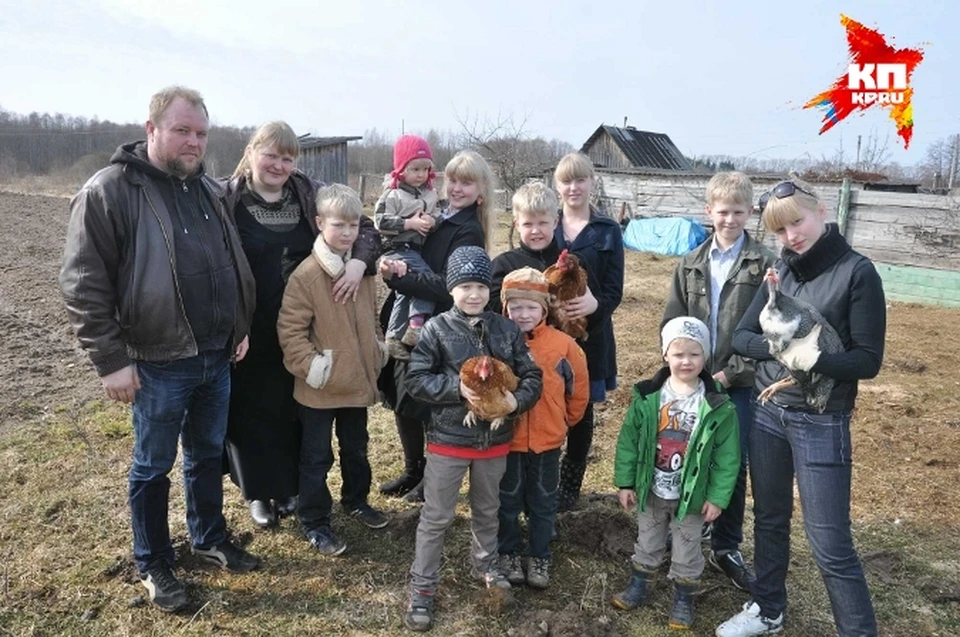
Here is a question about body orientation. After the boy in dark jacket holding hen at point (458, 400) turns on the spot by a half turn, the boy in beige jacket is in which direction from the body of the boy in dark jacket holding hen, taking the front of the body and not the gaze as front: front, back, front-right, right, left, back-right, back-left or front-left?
front-left

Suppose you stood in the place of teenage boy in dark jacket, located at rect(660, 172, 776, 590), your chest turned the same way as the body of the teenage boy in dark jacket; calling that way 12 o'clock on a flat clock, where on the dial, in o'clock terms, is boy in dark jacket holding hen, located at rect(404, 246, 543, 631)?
The boy in dark jacket holding hen is roughly at 2 o'clock from the teenage boy in dark jacket.

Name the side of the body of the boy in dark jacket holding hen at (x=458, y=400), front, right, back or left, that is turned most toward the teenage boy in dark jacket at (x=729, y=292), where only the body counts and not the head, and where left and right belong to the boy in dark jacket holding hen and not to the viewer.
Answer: left

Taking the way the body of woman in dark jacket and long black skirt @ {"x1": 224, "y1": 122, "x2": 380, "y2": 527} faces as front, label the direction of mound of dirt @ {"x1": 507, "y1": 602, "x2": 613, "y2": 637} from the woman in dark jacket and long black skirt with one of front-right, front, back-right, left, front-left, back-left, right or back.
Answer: front-left

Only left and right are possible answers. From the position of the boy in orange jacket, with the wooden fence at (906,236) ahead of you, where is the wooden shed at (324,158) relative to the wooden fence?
left

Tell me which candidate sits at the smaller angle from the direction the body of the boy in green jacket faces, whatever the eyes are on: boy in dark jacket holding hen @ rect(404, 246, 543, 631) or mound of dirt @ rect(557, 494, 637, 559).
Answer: the boy in dark jacket holding hen
